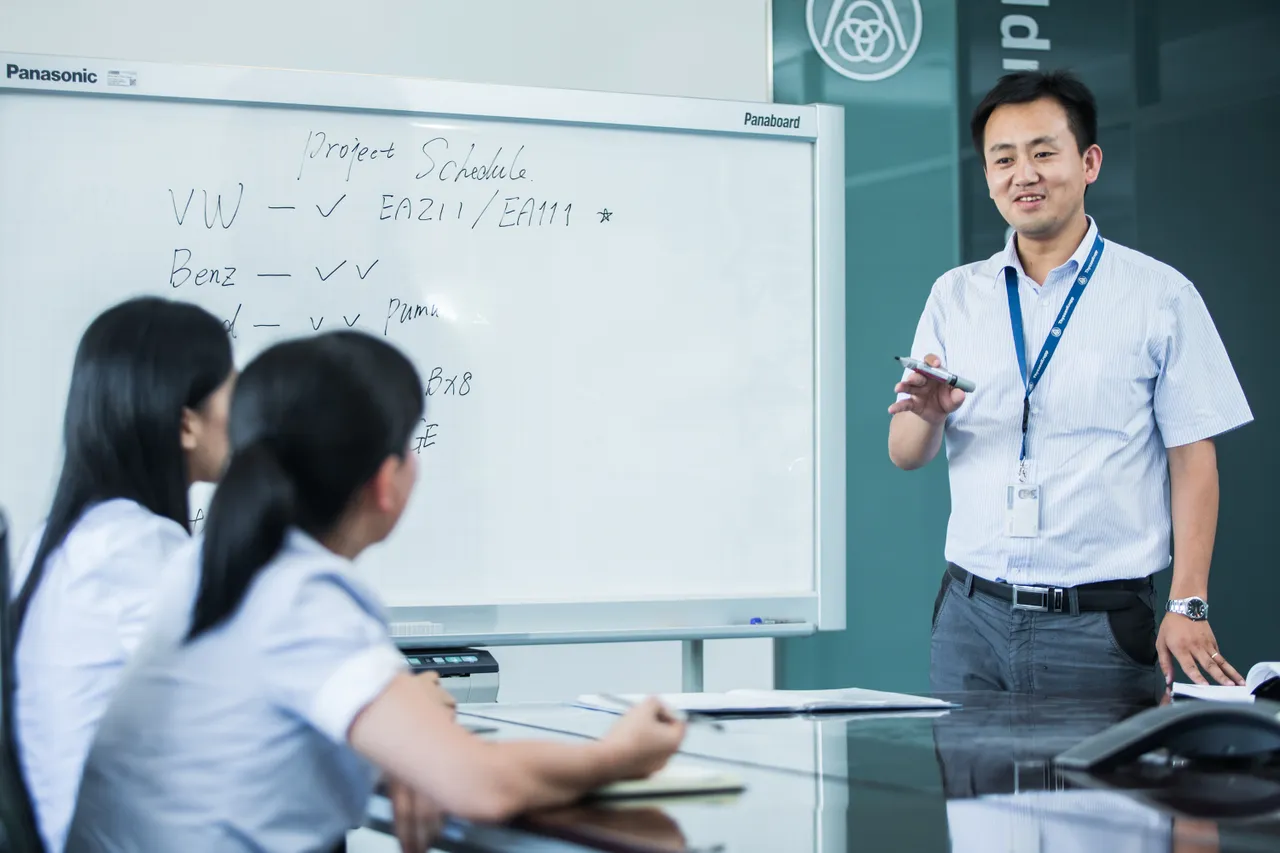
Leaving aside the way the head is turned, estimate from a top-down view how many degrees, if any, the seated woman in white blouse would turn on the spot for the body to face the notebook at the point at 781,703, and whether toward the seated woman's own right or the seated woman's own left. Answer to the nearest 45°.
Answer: approximately 45° to the seated woman's own right

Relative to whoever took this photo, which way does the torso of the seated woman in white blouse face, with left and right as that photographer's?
facing away from the viewer and to the right of the viewer

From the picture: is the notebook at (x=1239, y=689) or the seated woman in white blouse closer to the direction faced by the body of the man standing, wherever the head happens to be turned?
the seated woman in white blouse

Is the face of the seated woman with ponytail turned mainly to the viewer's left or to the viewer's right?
to the viewer's right

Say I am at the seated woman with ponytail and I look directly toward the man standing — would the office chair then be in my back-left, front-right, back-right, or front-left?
back-left

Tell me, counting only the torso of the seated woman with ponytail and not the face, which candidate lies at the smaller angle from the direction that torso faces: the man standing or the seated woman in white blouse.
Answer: the man standing

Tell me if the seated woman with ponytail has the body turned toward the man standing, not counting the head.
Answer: yes

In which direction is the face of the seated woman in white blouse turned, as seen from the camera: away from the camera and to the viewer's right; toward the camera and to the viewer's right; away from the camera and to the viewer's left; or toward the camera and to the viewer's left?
away from the camera and to the viewer's right

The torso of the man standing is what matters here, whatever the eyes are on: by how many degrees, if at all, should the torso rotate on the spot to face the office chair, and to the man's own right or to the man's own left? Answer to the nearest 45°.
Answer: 0° — they already face it

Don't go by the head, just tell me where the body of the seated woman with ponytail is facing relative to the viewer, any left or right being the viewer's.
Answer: facing away from the viewer and to the right of the viewer
